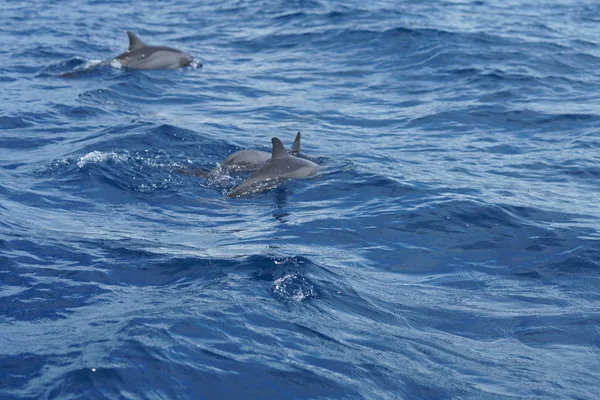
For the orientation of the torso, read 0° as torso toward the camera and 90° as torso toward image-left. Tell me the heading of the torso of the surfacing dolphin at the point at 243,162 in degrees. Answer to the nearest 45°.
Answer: approximately 270°

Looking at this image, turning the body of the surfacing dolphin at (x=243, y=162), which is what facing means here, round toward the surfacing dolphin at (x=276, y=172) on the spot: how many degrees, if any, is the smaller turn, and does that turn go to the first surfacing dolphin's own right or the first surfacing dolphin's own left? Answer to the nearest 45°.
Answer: approximately 45° to the first surfacing dolphin's own right
